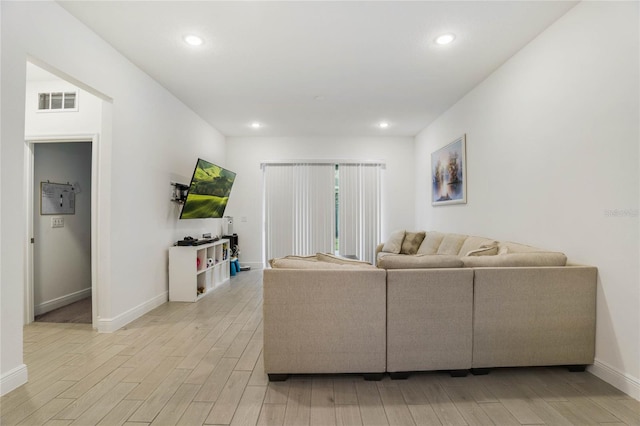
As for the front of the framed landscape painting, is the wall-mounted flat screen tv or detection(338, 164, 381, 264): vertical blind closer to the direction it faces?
the wall-mounted flat screen tv

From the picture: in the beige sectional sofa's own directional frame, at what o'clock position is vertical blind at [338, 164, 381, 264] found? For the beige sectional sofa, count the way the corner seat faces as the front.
The vertical blind is roughly at 1 o'clock from the beige sectional sofa.

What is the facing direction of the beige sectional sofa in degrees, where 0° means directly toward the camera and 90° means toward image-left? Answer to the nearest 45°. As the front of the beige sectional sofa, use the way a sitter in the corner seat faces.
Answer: approximately 135°

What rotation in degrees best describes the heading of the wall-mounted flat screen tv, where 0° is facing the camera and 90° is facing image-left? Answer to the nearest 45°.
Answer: approximately 315°

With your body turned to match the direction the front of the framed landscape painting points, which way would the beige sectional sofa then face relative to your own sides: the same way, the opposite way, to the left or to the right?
to the right

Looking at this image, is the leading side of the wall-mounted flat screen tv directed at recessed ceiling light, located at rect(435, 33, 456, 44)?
yes
